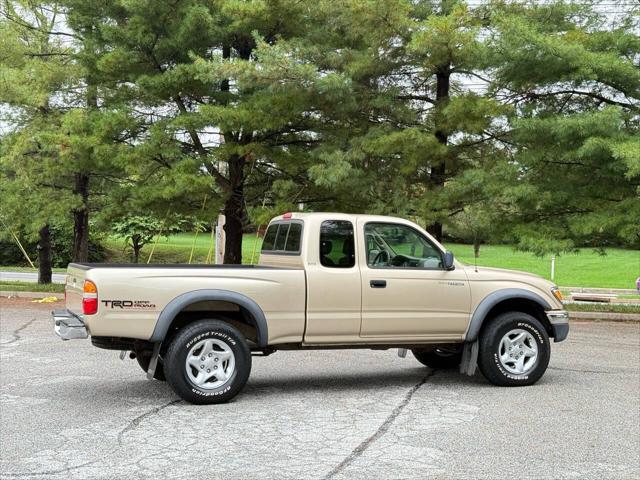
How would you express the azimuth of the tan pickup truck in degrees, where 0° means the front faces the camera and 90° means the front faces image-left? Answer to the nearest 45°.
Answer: approximately 270°
